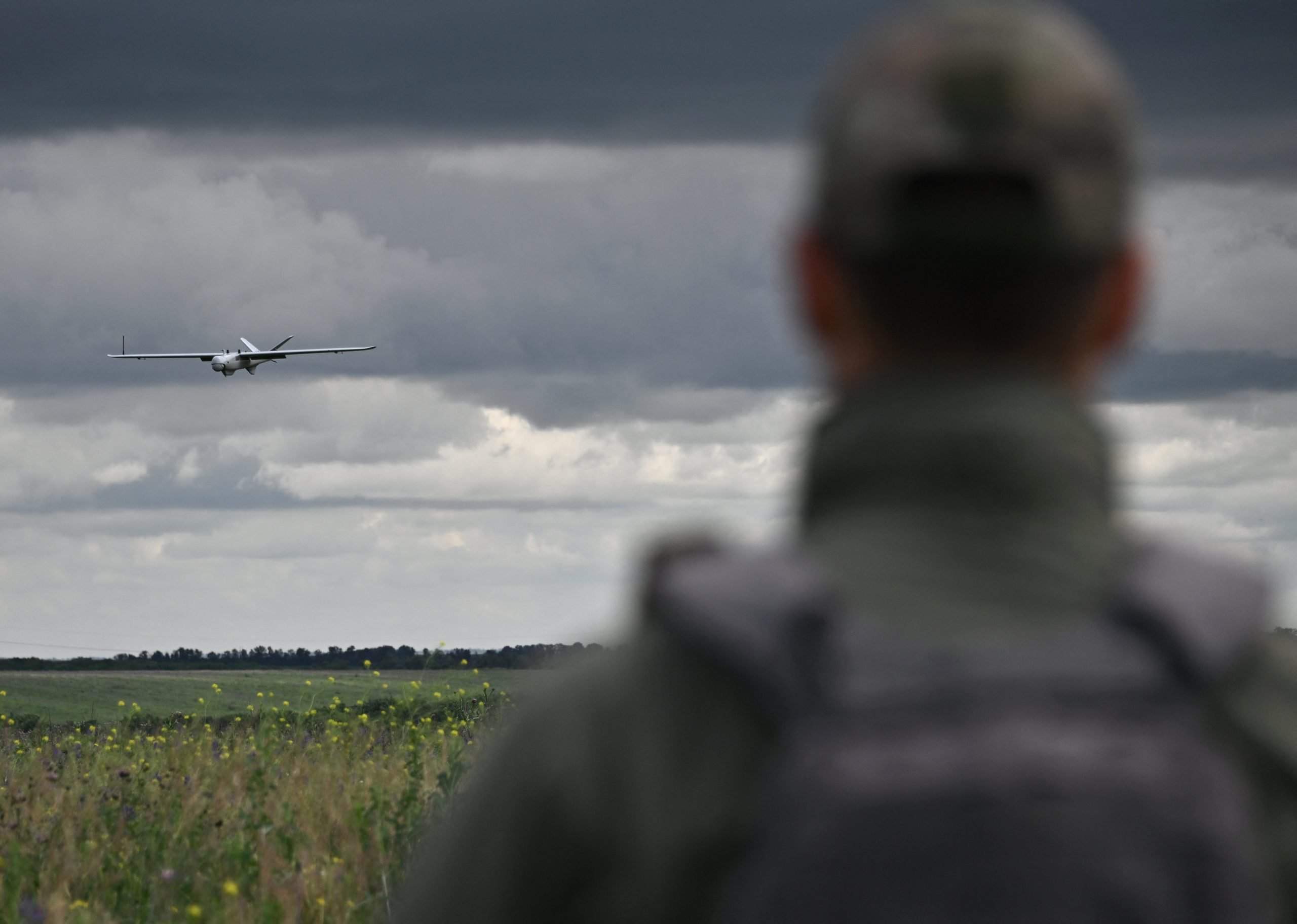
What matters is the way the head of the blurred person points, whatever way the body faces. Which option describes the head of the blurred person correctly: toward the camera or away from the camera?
away from the camera

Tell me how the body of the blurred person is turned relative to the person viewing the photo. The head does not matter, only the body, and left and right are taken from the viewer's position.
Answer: facing away from the viewer
